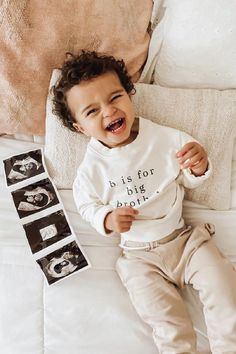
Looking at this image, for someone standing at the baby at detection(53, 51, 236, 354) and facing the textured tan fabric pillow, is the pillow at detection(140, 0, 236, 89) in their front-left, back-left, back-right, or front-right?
front-right

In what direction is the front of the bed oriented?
toward the camera
